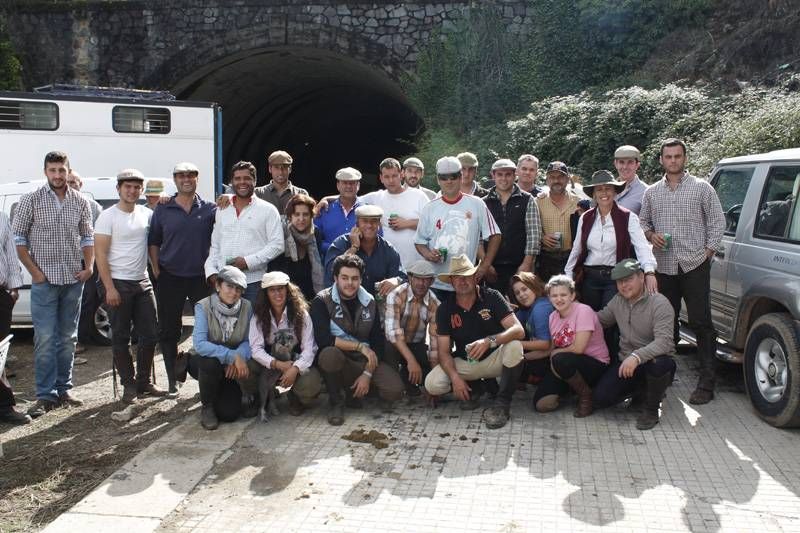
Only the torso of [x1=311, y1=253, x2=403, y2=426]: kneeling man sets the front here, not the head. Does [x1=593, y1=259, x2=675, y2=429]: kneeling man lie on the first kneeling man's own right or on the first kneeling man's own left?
on the first kneeling man's own left

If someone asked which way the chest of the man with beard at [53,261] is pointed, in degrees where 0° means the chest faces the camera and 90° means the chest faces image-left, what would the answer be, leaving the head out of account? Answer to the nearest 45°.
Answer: approximately 0°

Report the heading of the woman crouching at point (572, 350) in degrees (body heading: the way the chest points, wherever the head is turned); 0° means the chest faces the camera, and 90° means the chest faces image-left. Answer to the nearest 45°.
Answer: approximately 45°

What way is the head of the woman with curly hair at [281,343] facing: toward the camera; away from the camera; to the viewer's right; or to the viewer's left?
toward the camera

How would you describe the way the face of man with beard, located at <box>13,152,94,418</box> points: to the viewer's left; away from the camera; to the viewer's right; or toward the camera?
toward the camera

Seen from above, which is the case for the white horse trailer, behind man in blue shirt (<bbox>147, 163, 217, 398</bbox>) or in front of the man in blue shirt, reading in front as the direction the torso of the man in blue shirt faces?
behind

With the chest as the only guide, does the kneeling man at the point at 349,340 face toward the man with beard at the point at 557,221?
no

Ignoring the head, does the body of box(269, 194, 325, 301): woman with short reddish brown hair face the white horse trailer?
no

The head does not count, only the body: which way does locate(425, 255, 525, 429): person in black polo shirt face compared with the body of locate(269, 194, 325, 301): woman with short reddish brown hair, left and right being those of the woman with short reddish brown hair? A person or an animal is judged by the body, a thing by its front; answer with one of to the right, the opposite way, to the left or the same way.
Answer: the same way

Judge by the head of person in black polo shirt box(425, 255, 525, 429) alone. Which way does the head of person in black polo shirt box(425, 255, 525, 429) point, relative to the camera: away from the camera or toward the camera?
toward the camera

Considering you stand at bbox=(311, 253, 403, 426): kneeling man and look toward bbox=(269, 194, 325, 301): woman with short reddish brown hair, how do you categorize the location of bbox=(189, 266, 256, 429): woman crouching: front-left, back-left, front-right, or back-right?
front-left

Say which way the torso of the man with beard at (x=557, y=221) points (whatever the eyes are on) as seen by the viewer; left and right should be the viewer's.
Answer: facing the viewer

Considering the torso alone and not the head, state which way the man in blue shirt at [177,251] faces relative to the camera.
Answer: toward the camera

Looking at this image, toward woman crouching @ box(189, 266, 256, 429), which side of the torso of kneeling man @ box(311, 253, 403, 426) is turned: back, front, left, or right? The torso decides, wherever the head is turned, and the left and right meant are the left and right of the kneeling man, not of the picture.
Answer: right

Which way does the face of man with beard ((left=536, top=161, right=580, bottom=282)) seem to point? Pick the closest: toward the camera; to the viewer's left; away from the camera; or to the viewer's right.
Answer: toward the camera

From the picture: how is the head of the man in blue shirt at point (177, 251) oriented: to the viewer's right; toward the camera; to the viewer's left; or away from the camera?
toward the camera

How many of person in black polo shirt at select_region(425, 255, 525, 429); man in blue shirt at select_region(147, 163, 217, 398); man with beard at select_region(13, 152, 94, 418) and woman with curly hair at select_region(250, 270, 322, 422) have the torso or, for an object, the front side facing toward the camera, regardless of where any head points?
4

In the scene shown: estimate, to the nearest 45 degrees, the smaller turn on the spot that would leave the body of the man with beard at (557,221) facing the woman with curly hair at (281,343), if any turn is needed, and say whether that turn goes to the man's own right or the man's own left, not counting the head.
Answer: approximately 45° to the man's own right

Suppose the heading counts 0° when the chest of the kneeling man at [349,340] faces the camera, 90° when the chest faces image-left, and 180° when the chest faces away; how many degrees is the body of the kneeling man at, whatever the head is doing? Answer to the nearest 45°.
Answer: approximately 0°
